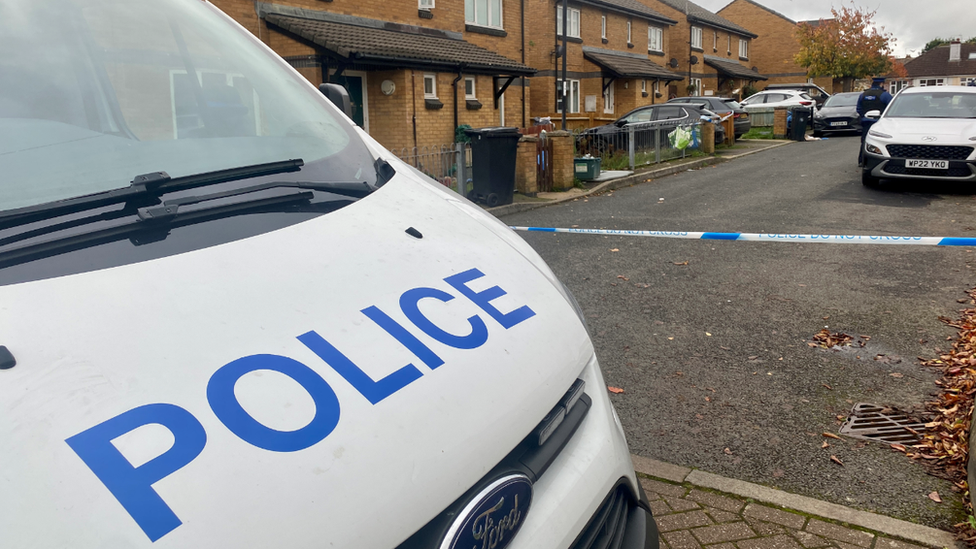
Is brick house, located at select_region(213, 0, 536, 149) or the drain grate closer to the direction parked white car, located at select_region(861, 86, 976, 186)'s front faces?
the drain grate

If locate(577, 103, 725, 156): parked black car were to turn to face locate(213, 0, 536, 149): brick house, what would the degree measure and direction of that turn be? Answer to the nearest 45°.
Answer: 0° — it already faces it

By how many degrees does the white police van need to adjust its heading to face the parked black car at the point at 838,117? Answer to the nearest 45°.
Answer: approximately 90° to its left

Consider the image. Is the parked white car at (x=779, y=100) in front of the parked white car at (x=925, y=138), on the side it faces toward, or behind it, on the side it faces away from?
behind

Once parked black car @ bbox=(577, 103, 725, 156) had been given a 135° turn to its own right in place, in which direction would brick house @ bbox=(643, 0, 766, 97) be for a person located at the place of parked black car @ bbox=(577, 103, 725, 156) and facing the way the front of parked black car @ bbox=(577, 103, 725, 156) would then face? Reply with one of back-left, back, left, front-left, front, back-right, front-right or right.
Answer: front-left

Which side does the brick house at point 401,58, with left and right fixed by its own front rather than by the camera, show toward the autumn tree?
left

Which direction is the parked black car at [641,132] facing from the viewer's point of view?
to the viewer's left

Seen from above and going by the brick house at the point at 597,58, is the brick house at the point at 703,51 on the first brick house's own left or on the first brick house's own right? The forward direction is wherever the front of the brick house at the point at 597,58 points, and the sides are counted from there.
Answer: on the first brick house's own left

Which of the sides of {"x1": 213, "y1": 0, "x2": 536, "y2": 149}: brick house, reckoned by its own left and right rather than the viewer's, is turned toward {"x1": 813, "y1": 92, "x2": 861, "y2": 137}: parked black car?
left

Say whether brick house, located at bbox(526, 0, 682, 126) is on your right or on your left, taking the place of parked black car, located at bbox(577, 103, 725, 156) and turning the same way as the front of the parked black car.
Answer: on your right
